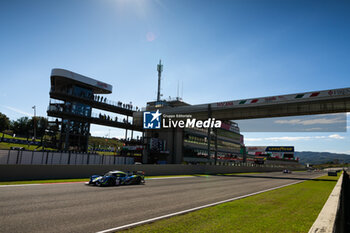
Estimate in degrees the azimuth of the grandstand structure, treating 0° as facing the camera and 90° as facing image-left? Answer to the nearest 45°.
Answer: approximately 315°

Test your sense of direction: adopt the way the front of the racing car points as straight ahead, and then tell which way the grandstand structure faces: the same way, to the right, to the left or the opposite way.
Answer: to the left

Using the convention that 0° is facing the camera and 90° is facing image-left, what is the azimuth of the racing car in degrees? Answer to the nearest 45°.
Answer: approximately 45°

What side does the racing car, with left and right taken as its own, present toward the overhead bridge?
back

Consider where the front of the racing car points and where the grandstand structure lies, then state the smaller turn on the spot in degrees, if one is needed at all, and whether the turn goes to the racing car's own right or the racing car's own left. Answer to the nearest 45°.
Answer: approximately 135° to the racing car's own right
